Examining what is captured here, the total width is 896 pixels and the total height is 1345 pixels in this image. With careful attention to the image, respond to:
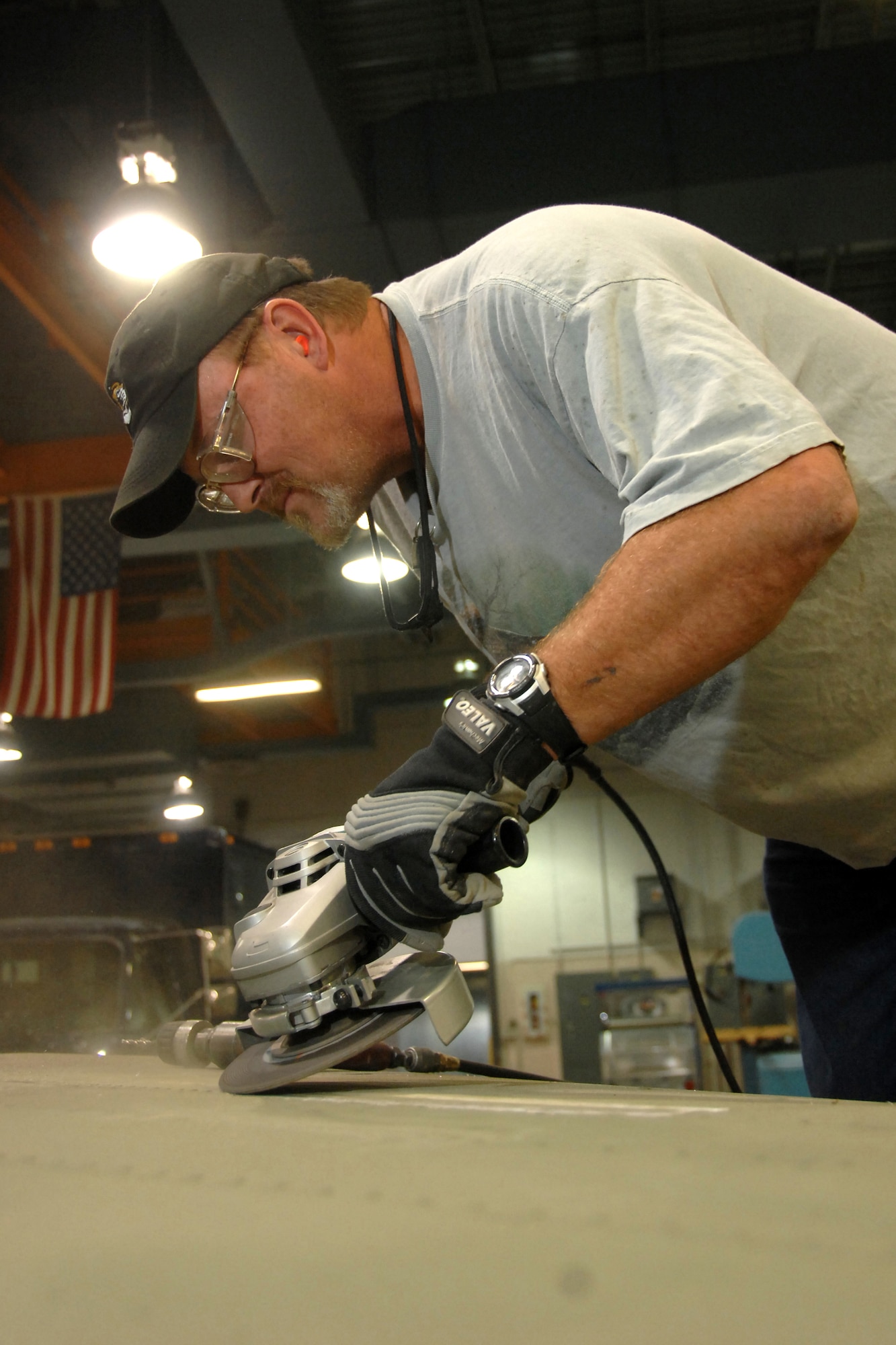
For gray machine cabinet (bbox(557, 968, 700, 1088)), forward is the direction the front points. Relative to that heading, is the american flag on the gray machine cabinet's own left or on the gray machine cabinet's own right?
on the gray machine cabinet's own right

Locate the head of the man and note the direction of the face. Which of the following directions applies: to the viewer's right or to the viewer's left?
to the viewer's left

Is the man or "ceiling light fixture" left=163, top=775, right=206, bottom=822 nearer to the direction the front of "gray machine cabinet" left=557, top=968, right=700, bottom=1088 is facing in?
the man

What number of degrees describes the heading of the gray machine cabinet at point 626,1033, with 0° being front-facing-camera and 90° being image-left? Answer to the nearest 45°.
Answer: approximately 315°

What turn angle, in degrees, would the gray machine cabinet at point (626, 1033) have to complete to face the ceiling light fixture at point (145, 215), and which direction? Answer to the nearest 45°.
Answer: approximately 45° to its right

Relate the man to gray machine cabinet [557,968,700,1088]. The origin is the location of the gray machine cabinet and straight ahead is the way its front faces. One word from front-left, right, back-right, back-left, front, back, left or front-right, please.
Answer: front-right
